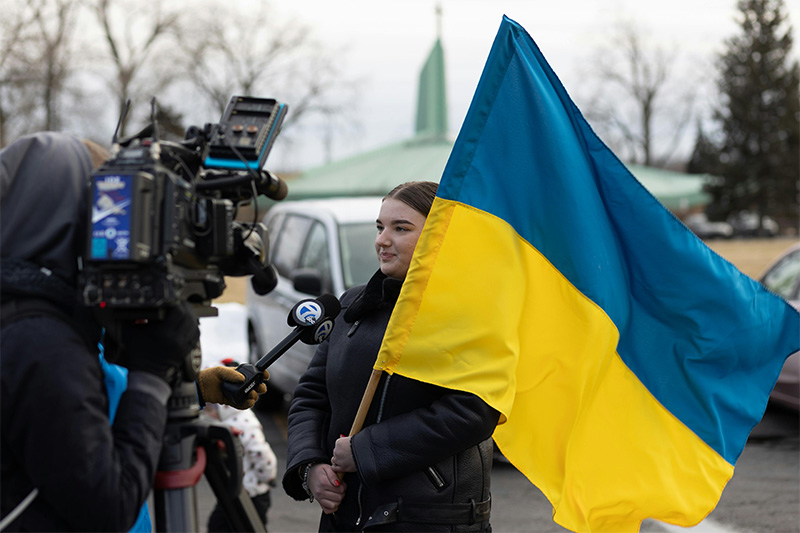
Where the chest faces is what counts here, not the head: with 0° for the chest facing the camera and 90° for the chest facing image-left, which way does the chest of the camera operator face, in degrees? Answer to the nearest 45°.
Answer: approximately 225°

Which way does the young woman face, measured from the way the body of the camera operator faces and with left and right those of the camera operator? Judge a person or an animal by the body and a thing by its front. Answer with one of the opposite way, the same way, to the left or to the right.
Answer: the opposite way

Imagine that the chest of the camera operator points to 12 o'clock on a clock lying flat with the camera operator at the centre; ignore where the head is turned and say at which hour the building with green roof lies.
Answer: The building with green roof is roughly at 11 o'clock from the camera operator.

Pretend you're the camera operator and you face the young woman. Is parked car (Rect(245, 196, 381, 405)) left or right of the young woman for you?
left

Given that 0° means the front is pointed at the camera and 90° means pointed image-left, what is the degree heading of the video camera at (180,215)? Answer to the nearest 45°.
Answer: approximately 225°

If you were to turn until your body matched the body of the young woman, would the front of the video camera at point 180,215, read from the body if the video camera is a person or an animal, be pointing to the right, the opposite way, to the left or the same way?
the opposite way

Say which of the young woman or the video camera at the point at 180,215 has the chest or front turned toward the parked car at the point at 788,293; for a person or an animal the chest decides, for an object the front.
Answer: the video camera

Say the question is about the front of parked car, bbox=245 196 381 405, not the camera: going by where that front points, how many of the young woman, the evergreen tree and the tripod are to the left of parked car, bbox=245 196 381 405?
1
